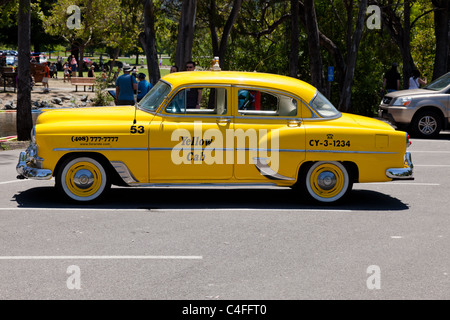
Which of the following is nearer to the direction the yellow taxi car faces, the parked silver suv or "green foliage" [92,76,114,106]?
the green foliage

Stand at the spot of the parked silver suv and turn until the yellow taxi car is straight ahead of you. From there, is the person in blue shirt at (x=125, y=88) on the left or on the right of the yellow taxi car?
right

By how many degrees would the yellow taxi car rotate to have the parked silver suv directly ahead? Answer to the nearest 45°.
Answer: approximately 135° to its right

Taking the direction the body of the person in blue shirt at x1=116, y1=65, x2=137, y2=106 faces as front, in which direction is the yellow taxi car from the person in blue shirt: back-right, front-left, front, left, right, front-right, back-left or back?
back

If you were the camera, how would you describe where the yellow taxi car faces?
facing to the left of the viewer

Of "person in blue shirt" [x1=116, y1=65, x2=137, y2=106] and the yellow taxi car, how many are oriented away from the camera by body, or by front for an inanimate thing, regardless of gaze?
1

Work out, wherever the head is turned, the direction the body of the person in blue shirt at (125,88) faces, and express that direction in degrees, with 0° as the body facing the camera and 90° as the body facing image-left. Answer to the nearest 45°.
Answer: approximately 180°

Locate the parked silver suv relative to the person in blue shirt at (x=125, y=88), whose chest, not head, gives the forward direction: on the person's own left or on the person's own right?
on the person's own right

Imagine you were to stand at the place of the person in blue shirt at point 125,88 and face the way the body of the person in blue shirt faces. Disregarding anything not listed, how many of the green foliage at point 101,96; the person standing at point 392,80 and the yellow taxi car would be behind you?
1

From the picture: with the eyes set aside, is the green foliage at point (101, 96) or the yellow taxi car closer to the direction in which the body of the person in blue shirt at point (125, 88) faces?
the green foliage
